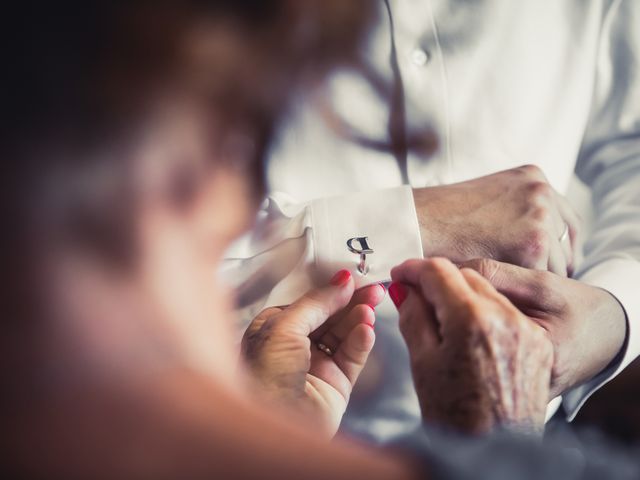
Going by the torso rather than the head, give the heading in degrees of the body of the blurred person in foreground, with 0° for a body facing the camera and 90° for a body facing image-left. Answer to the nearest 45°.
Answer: approximately 225°

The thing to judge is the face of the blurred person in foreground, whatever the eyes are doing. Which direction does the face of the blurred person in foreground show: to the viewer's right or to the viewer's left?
to the viewer's right
